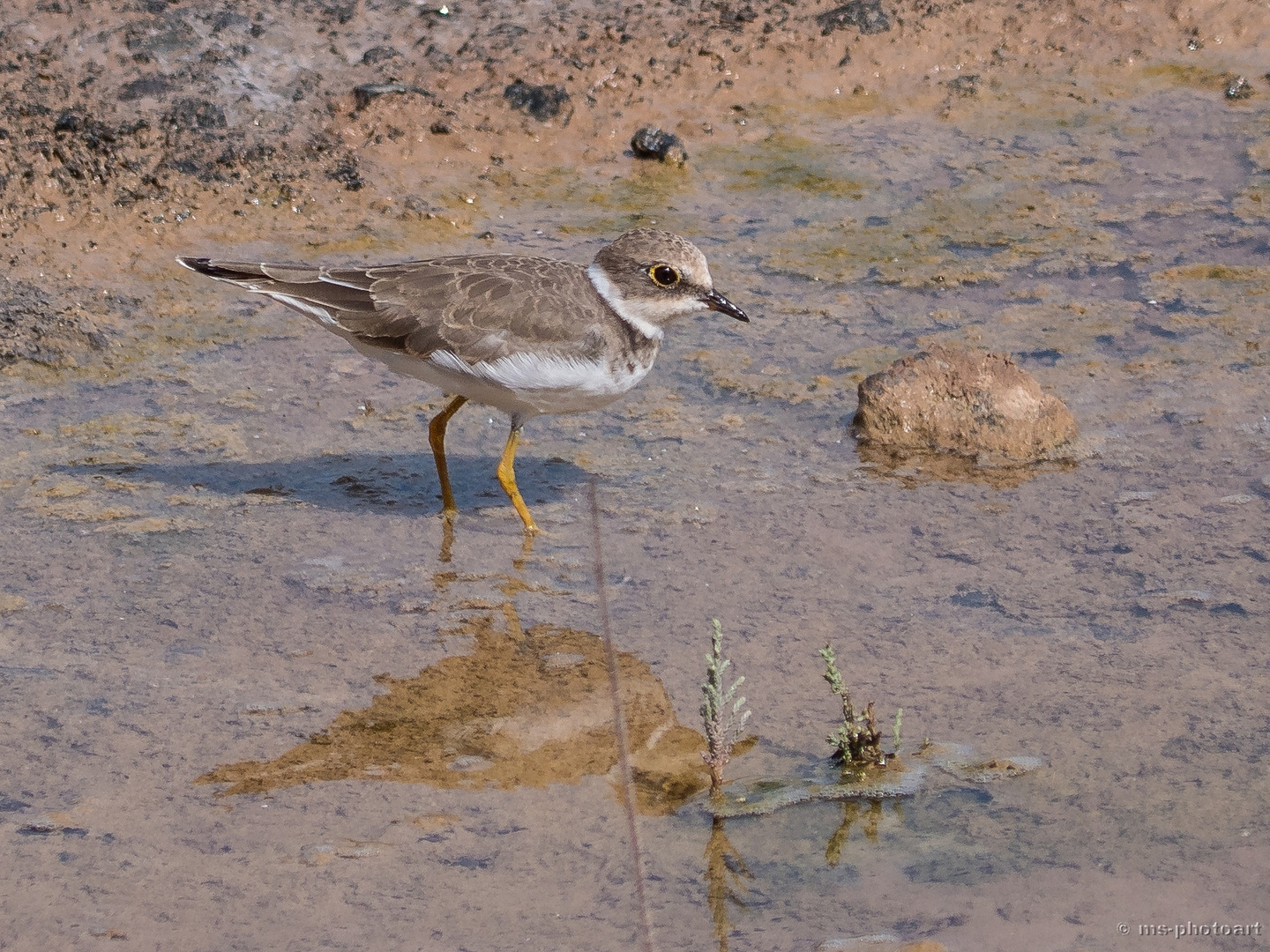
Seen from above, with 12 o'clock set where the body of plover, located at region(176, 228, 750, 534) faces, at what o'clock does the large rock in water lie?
The large rock in water is roughly at 12 o'clock from the plover.

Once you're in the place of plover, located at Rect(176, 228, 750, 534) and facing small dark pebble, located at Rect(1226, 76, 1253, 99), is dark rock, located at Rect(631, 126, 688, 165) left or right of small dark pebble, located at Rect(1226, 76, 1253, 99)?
left

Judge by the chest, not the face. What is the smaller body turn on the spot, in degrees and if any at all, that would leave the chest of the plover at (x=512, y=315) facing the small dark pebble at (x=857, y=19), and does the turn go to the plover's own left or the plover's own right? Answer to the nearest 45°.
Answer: approximately 45° to the plover's own left

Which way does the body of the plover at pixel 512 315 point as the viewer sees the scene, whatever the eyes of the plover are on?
to the viewer's right

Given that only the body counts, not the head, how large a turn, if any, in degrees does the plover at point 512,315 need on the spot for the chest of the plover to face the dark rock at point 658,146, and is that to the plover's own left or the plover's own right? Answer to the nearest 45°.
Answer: approximately 90° to the plover's own left

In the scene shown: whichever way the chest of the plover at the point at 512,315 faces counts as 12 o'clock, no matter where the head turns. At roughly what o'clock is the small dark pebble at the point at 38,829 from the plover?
The small dark pebble is roughly at 4 o'clock from the plover.

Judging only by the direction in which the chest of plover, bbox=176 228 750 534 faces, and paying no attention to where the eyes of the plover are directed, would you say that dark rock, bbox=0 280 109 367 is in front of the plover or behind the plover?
behind

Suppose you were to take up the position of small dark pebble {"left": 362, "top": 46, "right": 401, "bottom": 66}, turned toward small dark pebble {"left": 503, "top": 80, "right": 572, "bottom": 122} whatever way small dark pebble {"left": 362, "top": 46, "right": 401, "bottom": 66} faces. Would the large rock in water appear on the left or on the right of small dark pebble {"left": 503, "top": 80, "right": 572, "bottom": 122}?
right

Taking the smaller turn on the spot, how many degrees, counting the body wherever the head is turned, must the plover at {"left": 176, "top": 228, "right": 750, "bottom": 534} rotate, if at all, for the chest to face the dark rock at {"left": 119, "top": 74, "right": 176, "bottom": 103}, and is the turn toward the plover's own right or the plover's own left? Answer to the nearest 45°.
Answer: approximately 135° to the plover's own left

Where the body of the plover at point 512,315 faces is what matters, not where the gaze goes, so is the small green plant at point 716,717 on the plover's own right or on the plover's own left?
on the plover's own right

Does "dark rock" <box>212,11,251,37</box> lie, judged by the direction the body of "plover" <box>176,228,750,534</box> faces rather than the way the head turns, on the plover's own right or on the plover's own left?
on the plover's own left

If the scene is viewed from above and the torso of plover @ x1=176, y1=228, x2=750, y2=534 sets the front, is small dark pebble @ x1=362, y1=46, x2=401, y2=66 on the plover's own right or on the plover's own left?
on the plover's own left
